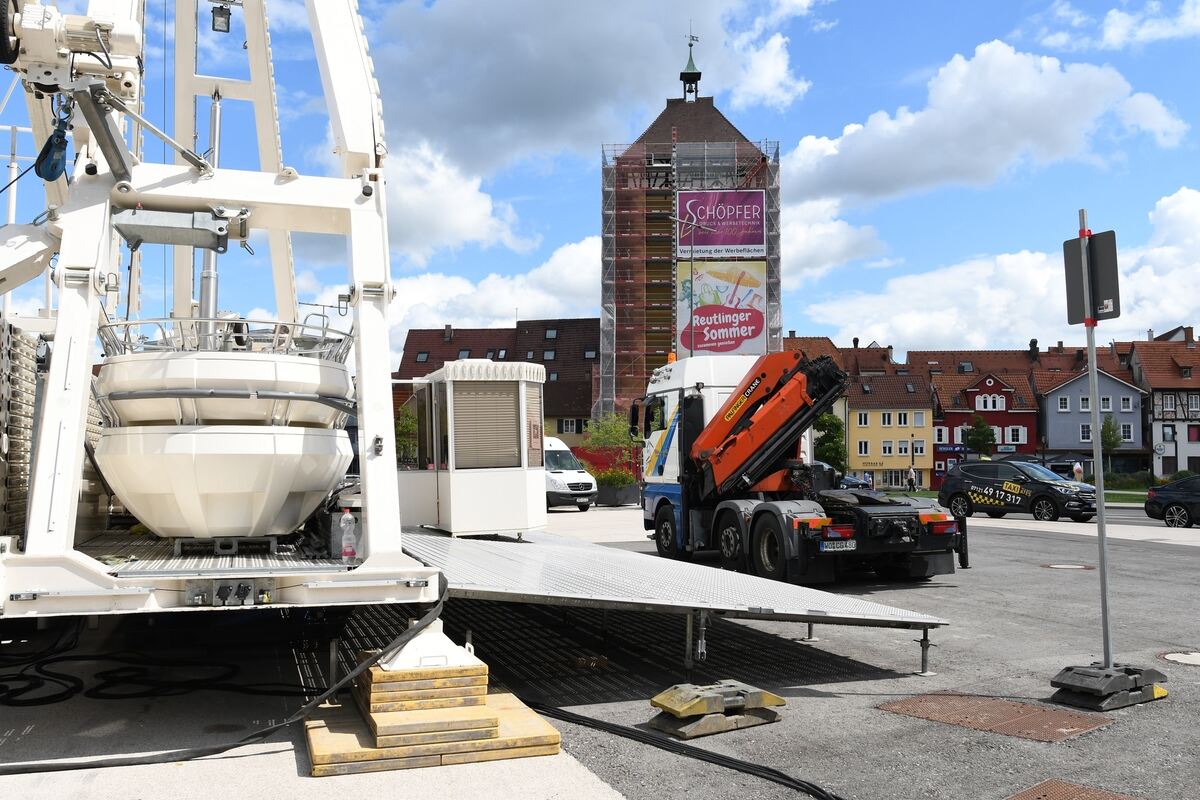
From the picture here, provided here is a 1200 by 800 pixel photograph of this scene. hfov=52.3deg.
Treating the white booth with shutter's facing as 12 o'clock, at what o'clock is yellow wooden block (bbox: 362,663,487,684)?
The yellow wooden block is roughly at 12 o'clock from the white booth with shutter.

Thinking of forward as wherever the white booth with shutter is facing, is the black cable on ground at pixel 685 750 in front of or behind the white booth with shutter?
in front

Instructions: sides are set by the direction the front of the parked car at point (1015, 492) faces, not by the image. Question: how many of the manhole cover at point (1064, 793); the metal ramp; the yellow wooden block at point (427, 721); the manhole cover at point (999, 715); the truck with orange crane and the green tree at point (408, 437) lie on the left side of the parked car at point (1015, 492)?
0

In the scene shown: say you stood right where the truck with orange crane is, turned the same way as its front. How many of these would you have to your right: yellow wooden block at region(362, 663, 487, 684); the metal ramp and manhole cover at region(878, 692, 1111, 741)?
0

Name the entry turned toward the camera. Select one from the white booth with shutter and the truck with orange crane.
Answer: the white booth with shutter

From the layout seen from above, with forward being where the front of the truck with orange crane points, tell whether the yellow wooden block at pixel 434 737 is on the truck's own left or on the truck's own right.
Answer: on the truck's own left

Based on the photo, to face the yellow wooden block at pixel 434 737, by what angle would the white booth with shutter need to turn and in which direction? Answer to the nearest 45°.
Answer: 0° — it already faces it

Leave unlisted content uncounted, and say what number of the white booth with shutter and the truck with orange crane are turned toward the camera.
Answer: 1

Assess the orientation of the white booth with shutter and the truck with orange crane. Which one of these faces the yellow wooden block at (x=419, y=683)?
the white booth with shutter

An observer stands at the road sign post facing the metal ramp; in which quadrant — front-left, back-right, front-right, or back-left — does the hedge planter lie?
front-right

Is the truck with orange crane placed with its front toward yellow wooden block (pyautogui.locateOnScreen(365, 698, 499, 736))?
no

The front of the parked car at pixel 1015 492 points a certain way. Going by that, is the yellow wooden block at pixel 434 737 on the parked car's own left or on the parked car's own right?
on the parked car's own right

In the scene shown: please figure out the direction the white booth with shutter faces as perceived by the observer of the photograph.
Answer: facing the viewer

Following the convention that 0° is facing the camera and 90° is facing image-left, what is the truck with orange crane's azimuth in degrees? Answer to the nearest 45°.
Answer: approximately 135°

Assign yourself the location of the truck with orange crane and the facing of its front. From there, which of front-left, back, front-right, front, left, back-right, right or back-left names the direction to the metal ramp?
back-left

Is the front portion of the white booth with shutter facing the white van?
no

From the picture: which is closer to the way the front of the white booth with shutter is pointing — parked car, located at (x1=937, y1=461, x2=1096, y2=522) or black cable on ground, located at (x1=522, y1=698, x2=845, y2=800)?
the black cable on ground

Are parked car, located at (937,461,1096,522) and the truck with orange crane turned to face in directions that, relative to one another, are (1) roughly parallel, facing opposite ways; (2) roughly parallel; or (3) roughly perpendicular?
roughly parallel, facing opposite ways

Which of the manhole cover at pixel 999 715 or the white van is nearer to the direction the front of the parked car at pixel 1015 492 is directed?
the manhole cover
